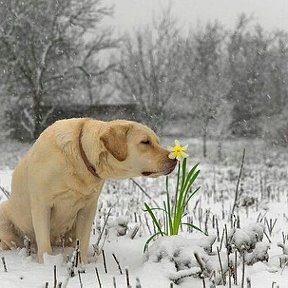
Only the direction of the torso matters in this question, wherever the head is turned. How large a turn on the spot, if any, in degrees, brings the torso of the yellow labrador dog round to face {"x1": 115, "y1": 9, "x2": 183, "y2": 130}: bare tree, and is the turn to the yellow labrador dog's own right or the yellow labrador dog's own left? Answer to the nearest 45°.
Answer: approximately 135° to the yellow labrador dog's own left

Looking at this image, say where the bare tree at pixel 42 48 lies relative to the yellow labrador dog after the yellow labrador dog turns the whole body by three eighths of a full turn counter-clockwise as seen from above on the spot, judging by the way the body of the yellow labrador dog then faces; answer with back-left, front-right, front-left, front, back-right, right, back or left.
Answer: front

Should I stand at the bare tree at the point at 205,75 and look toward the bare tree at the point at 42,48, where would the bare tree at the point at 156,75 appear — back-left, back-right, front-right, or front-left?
front-right

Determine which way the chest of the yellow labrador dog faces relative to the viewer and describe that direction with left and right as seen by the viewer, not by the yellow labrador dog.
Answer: facing the viewer and to the right of the viewer

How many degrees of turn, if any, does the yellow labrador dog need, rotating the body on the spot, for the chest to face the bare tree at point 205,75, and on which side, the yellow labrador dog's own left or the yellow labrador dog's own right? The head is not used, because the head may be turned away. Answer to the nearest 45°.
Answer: approximately 135° to the yellow labrador dog's own left
